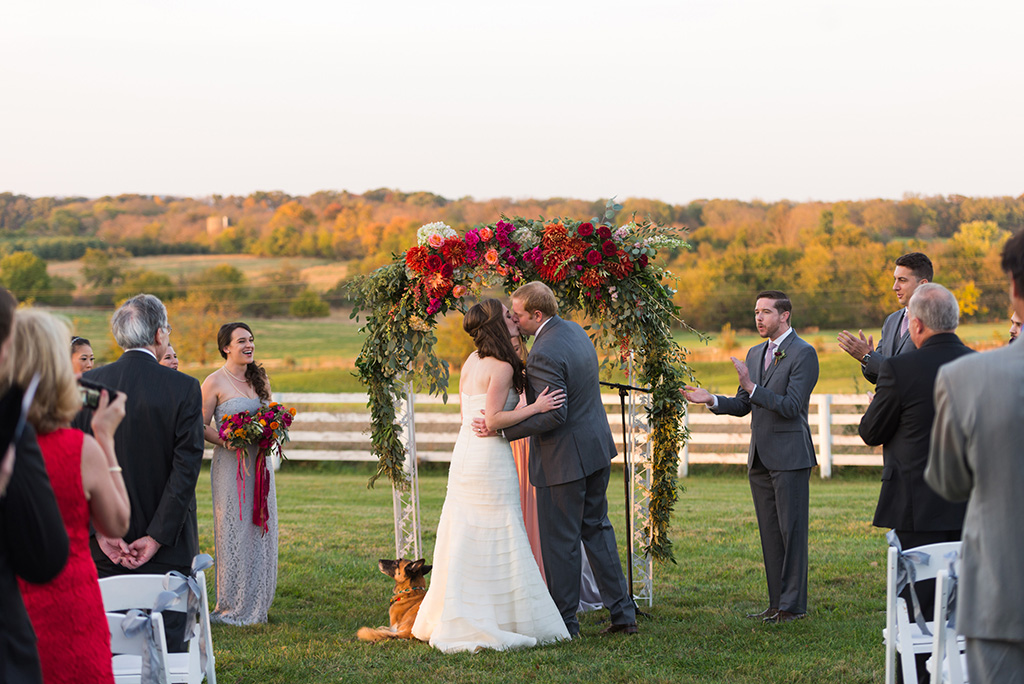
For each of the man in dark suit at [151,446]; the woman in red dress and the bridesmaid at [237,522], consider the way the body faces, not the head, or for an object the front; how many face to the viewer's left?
0

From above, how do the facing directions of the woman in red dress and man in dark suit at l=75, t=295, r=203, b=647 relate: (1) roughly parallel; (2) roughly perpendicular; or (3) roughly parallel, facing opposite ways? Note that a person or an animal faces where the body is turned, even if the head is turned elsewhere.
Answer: roughly parallel

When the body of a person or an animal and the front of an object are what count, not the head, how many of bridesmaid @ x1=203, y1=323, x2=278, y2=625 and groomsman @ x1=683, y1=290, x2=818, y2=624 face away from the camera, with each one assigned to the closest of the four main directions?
0

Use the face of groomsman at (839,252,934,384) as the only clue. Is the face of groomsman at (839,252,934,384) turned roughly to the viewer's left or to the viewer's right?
to the viewer's left

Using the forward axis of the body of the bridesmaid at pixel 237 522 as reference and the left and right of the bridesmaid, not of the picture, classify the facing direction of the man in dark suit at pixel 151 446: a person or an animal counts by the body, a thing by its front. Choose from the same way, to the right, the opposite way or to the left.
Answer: to the left

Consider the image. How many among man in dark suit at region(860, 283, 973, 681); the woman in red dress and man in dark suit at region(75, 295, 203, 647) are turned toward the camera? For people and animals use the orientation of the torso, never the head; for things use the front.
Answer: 0

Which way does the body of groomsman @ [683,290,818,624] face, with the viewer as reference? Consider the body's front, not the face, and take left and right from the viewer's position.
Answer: facing the viewer and to the left of the viewer

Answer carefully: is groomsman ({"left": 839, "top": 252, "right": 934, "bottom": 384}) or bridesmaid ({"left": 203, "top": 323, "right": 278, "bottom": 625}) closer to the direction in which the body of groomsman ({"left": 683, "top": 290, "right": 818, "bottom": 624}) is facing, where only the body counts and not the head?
the bridesmaid

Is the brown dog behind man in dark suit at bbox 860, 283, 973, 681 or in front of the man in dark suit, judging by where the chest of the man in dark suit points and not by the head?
in front

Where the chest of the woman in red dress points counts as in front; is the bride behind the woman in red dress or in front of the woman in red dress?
in front

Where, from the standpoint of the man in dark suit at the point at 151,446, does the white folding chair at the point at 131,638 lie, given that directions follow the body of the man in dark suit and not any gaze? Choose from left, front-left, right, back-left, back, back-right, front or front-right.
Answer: back-right

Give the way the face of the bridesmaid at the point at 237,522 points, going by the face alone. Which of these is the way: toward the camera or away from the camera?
toward the camera

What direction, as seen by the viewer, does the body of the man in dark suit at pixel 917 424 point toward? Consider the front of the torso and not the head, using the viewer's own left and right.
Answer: facing away from the viewer and to the left of the viewer

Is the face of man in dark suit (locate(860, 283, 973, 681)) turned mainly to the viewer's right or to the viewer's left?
to the viewer's left

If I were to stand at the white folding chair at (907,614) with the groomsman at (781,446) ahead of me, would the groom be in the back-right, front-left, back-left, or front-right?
front-left

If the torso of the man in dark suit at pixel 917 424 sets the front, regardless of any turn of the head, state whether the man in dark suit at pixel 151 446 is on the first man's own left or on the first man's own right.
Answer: on the first man's own left

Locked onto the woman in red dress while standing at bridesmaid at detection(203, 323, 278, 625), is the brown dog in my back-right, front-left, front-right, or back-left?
front-left
